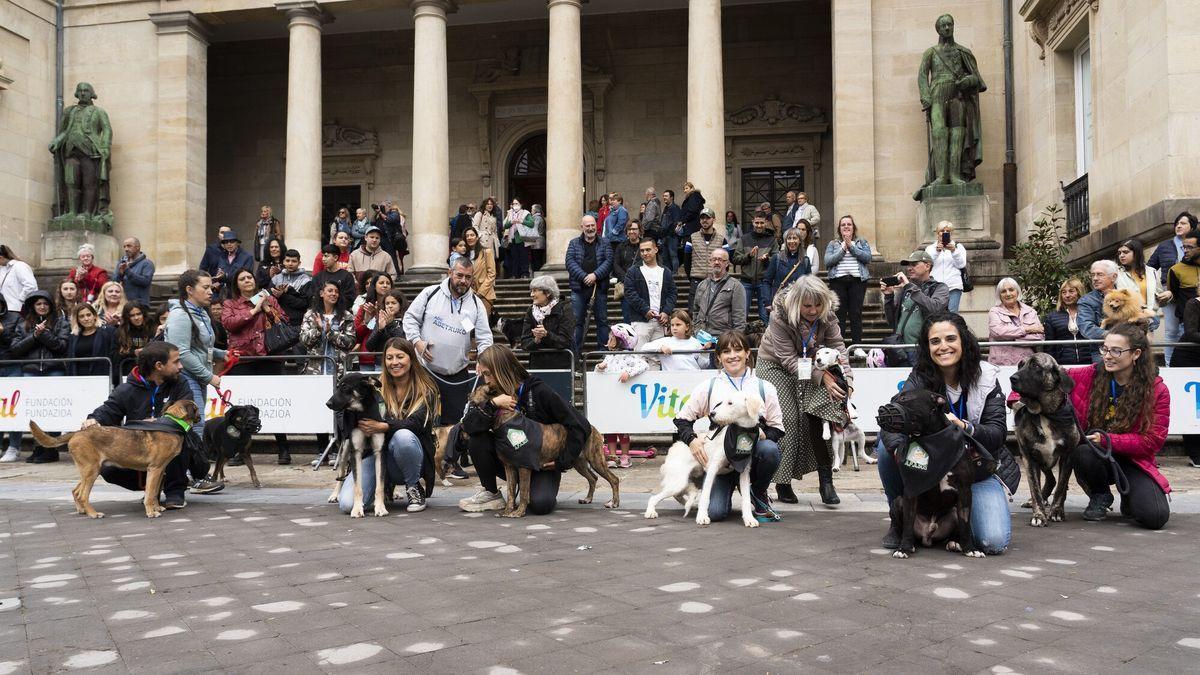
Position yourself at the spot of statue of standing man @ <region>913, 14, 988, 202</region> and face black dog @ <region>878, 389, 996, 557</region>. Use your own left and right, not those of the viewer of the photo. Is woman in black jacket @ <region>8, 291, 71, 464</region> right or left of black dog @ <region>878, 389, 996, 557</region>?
right

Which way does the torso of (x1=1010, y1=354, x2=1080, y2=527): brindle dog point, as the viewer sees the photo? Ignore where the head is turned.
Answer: toward the camera

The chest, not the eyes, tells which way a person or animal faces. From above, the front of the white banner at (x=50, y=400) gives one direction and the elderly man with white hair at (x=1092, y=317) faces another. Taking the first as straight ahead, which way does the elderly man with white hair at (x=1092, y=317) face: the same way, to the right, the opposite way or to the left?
the same way

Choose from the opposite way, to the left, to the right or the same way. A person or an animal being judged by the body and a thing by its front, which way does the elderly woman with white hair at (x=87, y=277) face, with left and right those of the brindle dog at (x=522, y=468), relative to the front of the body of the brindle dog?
to the left

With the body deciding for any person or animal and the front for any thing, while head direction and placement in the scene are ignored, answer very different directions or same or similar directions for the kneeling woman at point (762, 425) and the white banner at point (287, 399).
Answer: same or similar directions

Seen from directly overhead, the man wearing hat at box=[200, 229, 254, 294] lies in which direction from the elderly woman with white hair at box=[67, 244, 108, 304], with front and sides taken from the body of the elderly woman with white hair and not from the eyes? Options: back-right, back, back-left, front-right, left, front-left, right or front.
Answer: left

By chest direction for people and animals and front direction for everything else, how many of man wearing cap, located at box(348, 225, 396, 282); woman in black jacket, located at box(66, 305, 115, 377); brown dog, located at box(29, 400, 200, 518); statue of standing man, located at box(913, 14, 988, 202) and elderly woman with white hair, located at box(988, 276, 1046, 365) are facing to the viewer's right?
1

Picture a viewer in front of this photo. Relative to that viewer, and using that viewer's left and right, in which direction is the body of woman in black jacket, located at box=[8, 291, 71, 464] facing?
facing the viewer

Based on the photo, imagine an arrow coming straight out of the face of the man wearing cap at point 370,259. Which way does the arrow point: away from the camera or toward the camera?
toward the camera

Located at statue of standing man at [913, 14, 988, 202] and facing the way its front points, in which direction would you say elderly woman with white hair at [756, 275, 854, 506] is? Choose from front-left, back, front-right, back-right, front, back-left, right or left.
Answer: front

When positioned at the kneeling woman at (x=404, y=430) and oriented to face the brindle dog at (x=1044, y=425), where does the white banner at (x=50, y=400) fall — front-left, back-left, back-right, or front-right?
back-left

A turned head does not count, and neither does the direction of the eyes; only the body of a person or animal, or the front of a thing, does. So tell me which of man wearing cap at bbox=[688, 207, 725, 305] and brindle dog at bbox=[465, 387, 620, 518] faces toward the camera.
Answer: the man wearing cap

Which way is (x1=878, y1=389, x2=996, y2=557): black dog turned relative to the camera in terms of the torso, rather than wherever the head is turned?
toward the camera

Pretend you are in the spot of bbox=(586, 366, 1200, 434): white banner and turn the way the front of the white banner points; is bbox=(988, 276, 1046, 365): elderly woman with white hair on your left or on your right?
on your left

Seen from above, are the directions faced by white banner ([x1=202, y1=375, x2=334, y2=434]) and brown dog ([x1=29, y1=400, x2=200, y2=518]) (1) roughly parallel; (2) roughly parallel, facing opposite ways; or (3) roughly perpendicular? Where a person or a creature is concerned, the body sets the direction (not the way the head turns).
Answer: roughly perpendicular
